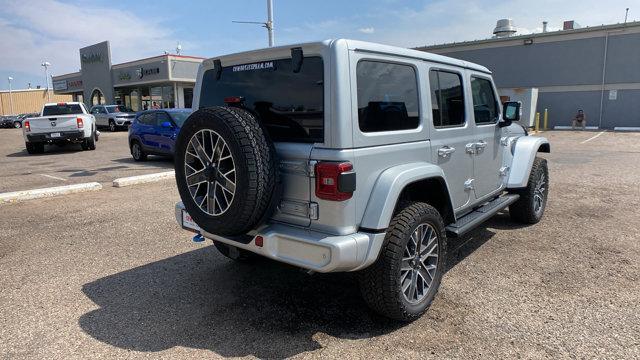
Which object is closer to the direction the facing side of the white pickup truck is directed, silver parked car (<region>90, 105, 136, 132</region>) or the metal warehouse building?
the silver parked car

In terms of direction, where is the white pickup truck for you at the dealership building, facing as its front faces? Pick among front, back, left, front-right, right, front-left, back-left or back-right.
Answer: front-left

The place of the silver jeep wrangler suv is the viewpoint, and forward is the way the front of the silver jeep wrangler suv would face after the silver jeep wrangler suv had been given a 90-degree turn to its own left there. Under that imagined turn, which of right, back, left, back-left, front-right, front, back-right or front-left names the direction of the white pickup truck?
front

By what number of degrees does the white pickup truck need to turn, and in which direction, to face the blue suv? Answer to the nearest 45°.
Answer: approximately 135° to its right

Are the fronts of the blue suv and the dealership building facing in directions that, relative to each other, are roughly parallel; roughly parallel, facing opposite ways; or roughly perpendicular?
roughly perpendicular

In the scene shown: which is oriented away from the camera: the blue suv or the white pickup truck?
the white pickup truck

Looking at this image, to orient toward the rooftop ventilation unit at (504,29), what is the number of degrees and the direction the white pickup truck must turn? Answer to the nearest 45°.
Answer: approximately 90° to its right

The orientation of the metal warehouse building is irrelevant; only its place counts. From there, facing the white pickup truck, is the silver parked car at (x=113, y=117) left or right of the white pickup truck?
right

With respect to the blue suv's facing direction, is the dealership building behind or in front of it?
behind

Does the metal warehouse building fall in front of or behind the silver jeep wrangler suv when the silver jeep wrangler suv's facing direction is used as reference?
in front

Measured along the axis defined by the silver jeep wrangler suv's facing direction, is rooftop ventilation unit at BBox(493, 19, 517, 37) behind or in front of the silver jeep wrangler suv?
in front

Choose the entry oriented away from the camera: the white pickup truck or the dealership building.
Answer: the white pickup truck

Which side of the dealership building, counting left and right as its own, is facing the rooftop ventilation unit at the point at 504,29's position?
left

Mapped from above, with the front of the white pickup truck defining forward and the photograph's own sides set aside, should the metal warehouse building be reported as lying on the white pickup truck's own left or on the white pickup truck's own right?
on the white pickup truck's own right

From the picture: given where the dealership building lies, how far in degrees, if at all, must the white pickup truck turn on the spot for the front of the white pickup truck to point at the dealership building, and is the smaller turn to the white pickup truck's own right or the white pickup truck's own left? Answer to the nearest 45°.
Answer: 0° — it already faces it

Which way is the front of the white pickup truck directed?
away from the camera
